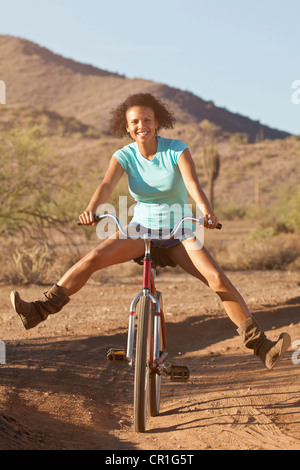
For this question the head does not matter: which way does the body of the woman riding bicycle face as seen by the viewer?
toward the camera

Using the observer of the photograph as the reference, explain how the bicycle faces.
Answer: facing the viewer

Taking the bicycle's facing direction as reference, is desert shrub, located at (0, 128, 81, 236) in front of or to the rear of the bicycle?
to the rear

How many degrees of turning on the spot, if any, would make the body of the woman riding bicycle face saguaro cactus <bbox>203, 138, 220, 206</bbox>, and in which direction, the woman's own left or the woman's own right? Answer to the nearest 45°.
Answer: approximately 180°

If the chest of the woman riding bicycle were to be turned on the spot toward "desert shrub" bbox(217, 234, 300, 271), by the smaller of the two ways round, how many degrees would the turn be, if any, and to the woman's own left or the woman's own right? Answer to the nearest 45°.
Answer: approximately 180°

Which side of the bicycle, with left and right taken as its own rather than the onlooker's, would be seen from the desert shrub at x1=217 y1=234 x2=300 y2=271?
back

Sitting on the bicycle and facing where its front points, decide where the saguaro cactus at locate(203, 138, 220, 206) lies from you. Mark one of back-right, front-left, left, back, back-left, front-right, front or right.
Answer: back
